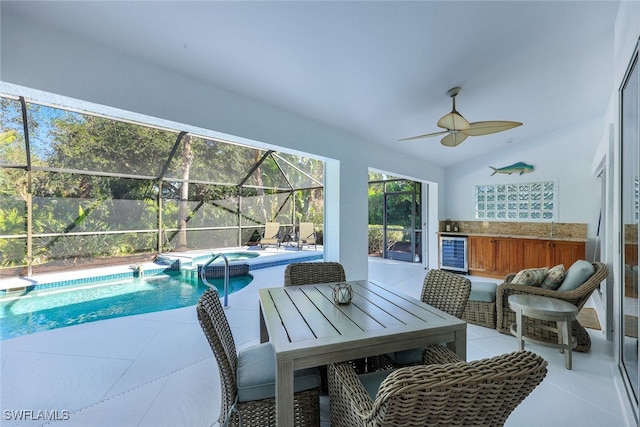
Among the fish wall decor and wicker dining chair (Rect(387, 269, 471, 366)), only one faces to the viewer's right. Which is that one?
the fish wall decor

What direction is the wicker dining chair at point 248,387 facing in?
to the viewer's right

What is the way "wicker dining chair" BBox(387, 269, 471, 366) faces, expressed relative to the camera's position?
facing the viewer and to the left of the viewer

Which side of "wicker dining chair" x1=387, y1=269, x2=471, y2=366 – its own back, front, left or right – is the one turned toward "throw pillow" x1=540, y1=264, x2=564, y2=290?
back

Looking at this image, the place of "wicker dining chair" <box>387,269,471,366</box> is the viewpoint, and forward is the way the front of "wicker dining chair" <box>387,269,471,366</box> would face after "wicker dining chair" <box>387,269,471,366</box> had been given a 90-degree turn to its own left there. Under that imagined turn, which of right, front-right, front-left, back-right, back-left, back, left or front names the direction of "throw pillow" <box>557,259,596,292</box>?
left

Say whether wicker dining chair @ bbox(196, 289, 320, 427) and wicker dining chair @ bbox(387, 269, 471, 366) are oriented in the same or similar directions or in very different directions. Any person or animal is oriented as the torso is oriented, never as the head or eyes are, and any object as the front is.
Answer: very different directions

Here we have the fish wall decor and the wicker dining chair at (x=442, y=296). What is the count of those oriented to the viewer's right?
1

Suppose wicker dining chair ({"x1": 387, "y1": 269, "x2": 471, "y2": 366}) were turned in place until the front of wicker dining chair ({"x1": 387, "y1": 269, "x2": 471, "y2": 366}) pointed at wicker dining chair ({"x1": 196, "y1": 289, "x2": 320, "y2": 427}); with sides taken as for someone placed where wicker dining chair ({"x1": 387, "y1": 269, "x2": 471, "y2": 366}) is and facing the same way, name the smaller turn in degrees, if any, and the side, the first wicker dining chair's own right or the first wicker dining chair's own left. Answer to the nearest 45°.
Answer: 0° — it already faces it

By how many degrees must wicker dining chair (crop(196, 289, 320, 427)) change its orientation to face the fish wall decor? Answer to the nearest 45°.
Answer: approximately 45° to its left

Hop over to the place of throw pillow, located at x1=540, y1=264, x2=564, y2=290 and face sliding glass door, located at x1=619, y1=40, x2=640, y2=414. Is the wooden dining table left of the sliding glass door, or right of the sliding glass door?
right

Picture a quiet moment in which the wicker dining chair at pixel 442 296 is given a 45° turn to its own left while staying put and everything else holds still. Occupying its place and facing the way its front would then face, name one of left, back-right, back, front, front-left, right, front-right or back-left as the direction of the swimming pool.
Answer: right

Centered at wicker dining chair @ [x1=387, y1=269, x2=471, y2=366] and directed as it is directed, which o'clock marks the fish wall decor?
The fish wall decor is roughly at 5 o'clock from the wicker dining chair.

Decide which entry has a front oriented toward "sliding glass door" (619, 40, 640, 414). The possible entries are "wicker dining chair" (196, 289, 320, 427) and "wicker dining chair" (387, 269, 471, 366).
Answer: "wicker dining chair" (196, 289, 320, 427)
